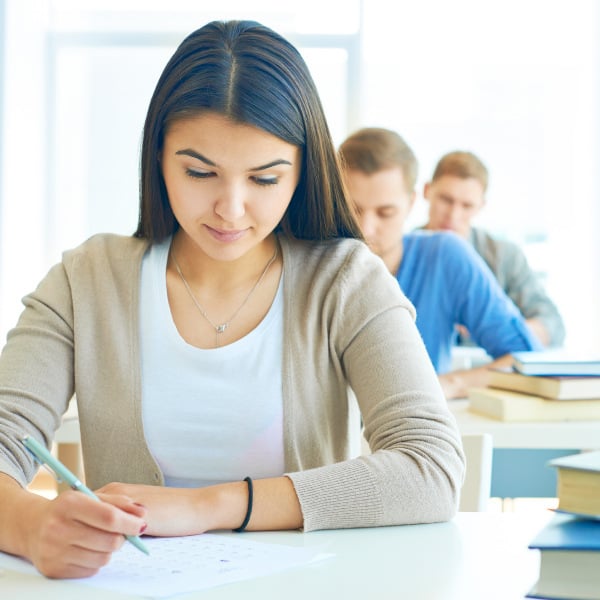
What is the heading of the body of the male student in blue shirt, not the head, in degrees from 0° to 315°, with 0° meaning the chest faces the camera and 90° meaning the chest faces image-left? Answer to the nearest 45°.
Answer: approximately 45°

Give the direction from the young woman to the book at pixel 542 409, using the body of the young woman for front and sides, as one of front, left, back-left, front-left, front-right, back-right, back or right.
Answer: back-left

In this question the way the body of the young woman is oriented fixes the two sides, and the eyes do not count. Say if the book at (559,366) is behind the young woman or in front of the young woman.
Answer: behind

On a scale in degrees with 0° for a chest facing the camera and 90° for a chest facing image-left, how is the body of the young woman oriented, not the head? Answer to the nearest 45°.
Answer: approximately 0°

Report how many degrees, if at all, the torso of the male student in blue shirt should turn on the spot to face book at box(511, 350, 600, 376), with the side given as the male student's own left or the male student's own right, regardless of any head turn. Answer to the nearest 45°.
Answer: approximately 90° to the male student's own left
